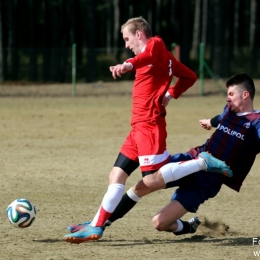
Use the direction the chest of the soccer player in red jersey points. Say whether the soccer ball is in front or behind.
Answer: in front
